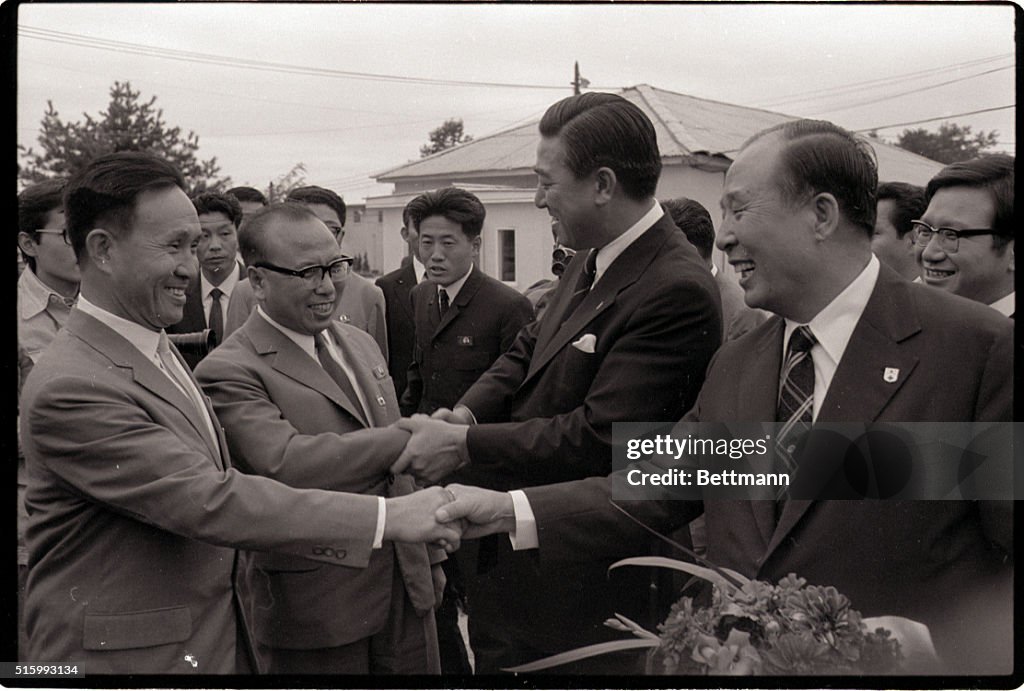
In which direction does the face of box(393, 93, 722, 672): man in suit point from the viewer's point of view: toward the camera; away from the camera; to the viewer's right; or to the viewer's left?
to the viewer's left

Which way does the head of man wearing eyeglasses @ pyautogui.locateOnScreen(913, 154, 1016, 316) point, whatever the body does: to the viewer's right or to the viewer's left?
to the viewer's left

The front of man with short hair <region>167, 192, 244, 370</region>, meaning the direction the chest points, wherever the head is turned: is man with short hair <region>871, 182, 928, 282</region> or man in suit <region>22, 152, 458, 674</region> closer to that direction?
the man in suit

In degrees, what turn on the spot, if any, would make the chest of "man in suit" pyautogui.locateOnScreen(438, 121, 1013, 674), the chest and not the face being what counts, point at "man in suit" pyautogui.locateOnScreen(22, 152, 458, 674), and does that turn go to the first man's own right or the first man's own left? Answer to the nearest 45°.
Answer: approximately 45° to the first man's own right

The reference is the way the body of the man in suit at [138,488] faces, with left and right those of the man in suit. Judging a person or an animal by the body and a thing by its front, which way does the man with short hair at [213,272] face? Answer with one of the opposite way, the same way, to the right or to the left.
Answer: to the right

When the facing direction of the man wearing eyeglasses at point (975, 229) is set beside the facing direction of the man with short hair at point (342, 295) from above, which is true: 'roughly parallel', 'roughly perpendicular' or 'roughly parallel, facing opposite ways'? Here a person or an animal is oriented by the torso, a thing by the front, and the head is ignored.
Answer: roughly perpendicular
